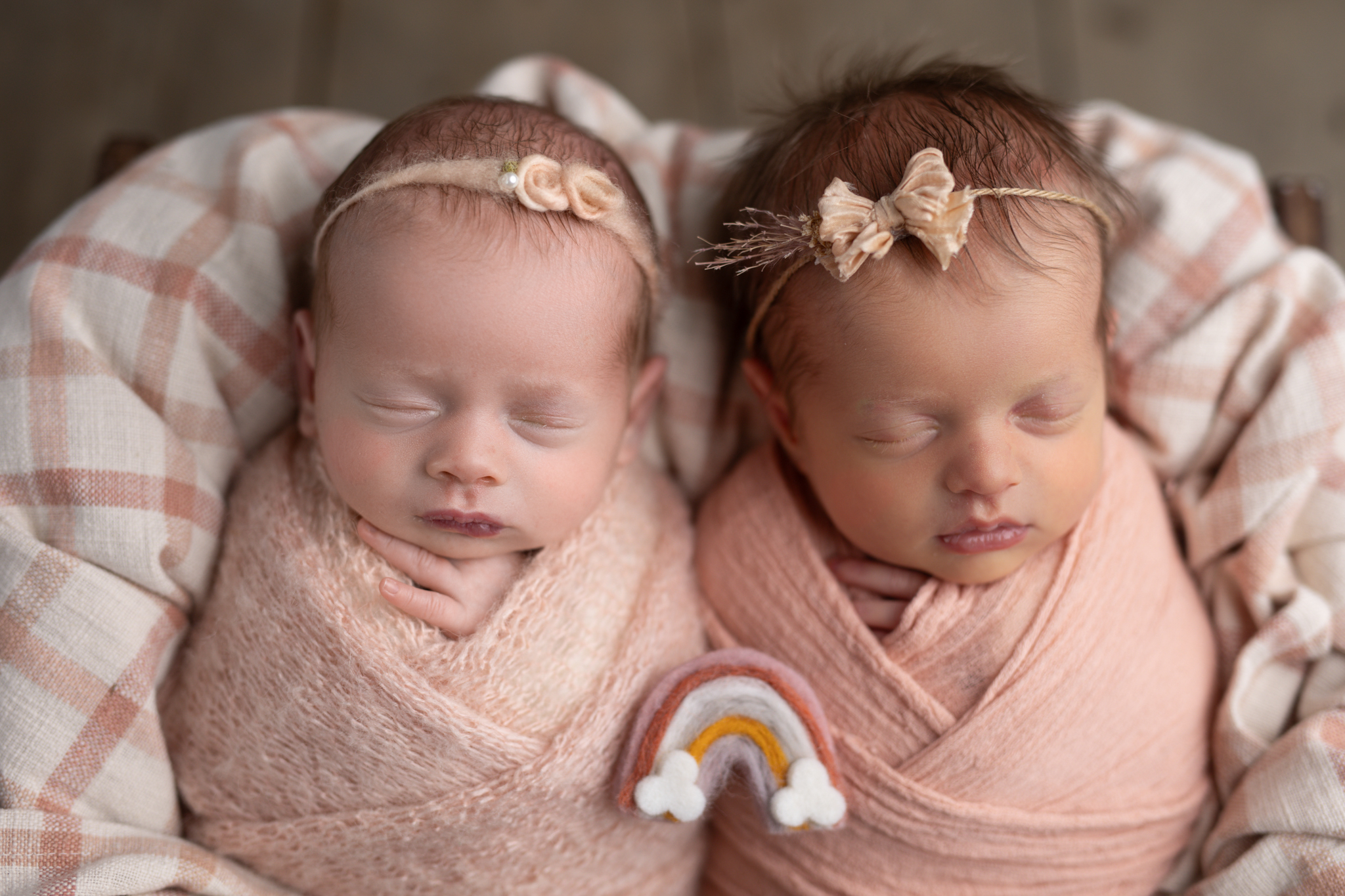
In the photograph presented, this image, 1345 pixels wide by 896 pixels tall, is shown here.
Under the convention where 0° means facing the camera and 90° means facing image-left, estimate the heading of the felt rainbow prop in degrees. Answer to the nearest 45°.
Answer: approximately 0°
